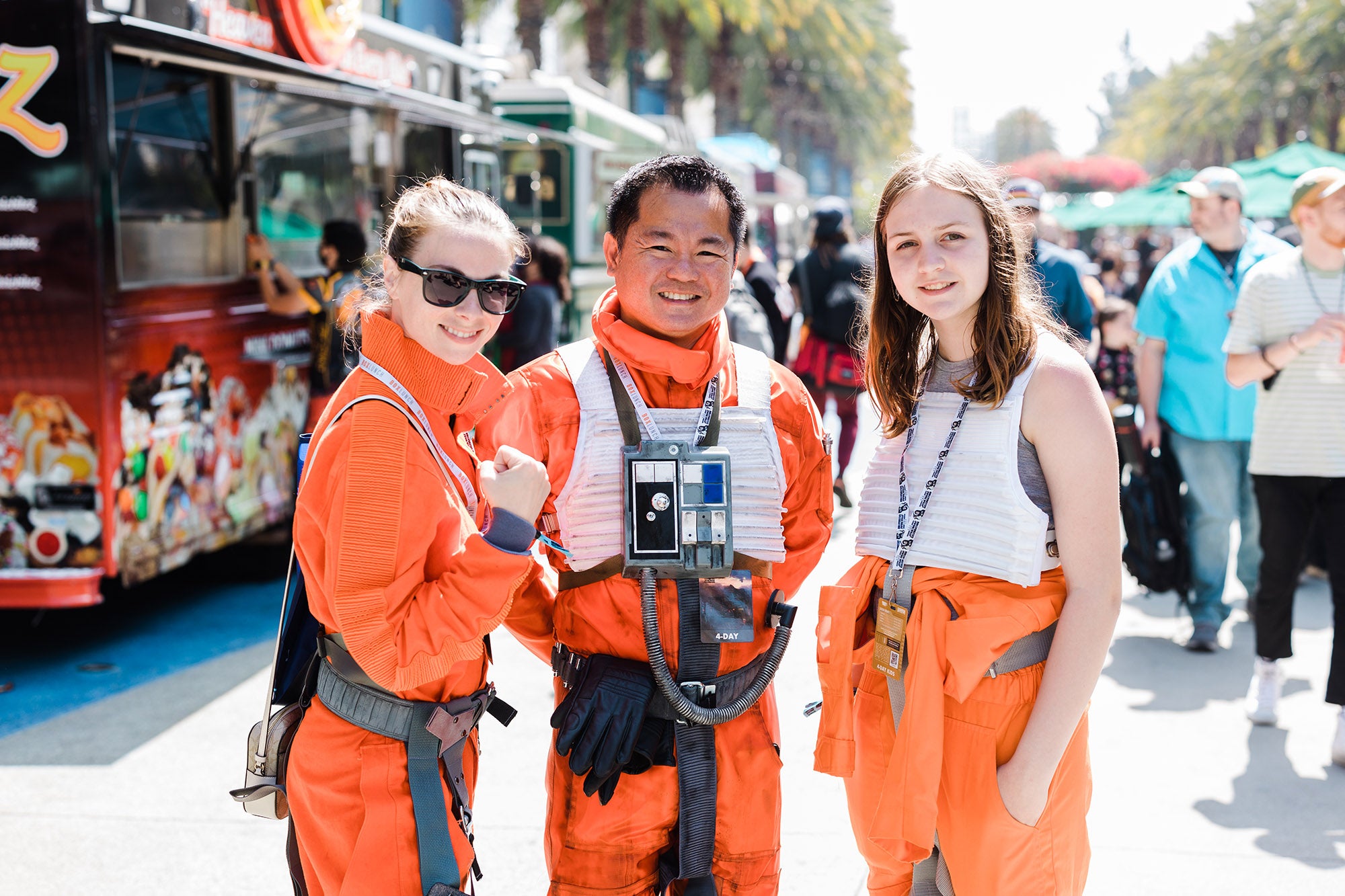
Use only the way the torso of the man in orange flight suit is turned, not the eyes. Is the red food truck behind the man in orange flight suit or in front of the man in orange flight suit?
behind

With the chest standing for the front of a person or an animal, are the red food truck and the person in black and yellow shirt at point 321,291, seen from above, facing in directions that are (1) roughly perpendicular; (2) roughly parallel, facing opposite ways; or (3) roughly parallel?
roughly perpendicular

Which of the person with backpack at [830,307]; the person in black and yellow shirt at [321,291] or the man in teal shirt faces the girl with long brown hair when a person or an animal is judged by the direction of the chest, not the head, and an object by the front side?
the man in teal shirt

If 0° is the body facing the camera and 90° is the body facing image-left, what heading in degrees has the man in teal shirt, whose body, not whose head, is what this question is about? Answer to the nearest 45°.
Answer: approximately 0°

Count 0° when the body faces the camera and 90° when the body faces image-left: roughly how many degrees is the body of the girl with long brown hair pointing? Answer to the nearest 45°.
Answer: approximately 45°

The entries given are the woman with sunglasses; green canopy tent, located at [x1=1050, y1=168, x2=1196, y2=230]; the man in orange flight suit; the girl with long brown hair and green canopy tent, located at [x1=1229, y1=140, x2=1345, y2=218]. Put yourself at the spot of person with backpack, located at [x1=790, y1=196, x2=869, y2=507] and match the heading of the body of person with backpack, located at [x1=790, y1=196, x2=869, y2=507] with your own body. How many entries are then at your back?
3

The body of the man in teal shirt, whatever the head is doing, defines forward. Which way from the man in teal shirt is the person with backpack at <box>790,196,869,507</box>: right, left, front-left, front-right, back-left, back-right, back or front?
back-right

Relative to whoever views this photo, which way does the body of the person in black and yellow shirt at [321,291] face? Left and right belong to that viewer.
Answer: facing away from the viewer and to the left of the viewer

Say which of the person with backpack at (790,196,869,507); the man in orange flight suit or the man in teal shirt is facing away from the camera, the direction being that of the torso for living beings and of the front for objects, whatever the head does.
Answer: the person with backpack

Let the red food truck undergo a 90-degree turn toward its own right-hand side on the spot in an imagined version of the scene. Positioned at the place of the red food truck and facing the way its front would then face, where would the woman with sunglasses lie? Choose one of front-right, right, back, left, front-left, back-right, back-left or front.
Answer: front-right

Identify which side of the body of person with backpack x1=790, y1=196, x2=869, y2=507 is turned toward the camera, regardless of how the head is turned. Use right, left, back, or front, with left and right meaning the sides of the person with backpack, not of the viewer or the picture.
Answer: back
